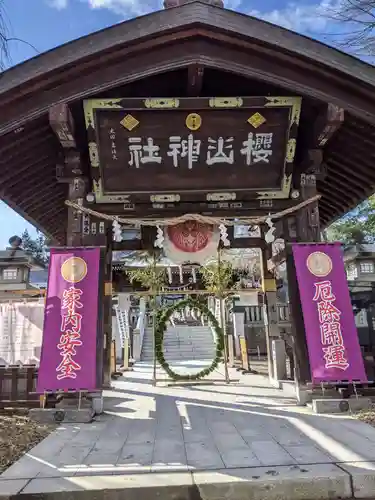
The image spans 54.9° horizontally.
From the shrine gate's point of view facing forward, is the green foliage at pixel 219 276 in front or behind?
behind

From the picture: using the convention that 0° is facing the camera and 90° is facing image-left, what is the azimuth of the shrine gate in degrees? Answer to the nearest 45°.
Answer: approximately 0°

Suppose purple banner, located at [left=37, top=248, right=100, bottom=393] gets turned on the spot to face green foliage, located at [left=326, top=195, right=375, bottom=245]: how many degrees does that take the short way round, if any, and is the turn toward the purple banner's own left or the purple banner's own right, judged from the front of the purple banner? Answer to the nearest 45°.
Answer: approximately 135° to the purple banner's own left

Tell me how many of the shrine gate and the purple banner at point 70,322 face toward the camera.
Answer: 2

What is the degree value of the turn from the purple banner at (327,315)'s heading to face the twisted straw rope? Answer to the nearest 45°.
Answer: approximately 90° to its right

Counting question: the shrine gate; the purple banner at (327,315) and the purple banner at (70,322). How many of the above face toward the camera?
3

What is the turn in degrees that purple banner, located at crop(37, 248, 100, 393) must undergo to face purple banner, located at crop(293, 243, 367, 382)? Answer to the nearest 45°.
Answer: approximately 90° to its left

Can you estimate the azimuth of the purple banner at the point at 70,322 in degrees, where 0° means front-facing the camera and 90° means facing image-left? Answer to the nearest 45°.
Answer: approximately 0°

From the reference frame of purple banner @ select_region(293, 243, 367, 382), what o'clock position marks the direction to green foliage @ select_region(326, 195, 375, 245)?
The green foliage is roughly at 6 o'clock from the purple banner.

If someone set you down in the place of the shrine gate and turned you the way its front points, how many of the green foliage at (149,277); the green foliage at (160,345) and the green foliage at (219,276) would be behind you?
3

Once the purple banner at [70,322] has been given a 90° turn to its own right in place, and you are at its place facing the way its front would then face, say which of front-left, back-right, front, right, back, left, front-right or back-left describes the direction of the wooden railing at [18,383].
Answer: front-right
